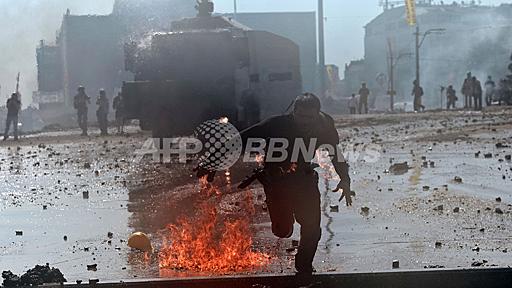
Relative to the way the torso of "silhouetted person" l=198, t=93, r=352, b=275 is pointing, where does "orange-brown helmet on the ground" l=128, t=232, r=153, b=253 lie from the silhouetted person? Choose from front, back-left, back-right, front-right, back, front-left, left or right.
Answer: back-right

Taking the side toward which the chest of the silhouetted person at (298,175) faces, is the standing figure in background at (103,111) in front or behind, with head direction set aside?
behind

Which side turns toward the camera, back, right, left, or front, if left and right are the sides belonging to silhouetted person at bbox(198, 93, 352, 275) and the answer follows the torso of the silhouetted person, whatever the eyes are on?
front

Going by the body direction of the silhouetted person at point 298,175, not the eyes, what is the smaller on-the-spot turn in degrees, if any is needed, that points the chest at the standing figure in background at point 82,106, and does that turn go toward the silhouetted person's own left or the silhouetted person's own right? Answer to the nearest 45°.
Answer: approximately 180°

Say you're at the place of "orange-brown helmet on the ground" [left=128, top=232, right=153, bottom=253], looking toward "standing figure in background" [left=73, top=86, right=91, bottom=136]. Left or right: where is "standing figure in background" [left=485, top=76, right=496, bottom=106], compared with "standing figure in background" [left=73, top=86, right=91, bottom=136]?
right

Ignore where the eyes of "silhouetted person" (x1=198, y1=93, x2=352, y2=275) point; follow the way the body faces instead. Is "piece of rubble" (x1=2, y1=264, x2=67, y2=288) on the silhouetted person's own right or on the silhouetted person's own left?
on the silhouetted person's own right

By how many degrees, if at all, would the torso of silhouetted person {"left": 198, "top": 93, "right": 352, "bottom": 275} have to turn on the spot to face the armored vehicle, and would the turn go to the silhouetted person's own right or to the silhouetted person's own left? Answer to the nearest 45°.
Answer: approximately 180°

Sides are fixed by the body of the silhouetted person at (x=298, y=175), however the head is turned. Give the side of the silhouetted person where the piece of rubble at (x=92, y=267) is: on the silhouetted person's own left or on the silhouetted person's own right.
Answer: on the silhouetted person's own right

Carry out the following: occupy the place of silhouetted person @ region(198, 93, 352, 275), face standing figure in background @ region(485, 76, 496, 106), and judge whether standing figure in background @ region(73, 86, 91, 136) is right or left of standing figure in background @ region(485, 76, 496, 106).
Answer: left
